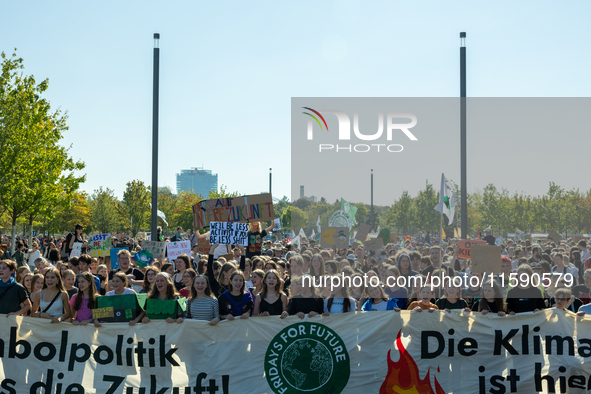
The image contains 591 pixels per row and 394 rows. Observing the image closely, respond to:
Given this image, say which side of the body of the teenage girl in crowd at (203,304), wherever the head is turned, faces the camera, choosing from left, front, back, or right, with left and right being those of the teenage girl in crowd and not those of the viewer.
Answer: front

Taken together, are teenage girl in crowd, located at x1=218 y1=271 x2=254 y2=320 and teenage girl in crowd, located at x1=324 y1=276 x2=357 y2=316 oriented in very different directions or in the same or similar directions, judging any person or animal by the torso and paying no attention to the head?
same or similar directions

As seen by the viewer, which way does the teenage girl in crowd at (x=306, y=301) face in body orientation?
toward the camera

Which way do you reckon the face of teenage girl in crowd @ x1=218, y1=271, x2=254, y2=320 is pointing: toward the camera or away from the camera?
toward the camera

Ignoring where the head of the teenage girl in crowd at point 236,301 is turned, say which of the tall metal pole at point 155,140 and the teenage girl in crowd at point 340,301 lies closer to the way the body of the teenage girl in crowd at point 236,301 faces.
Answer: the teenage girl in crowd

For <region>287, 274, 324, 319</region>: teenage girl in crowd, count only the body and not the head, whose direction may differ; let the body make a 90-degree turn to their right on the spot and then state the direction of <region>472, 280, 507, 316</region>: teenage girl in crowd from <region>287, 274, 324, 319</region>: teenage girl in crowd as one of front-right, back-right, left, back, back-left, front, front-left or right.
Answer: back

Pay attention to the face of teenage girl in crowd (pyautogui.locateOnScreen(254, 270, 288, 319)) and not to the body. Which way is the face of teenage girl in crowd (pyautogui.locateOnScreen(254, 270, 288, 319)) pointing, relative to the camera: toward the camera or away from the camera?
toward the camera

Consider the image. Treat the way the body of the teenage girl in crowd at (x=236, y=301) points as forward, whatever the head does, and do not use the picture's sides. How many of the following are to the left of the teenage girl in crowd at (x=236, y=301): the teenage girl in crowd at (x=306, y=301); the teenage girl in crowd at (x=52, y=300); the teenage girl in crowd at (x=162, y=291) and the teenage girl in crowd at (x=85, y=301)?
1

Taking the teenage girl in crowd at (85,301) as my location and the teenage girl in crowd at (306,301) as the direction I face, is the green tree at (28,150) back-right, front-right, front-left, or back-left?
back-left

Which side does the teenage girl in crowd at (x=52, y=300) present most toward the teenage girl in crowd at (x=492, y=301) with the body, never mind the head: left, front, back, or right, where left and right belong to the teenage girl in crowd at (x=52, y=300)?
left

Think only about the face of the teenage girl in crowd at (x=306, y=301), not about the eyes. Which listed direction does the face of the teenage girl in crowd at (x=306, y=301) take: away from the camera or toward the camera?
toward the camera

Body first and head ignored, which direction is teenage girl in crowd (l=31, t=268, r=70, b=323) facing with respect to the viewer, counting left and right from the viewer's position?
facing the viewer

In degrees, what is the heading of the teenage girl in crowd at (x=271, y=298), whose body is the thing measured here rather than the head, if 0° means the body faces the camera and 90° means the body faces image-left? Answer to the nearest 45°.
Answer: approximately 0°

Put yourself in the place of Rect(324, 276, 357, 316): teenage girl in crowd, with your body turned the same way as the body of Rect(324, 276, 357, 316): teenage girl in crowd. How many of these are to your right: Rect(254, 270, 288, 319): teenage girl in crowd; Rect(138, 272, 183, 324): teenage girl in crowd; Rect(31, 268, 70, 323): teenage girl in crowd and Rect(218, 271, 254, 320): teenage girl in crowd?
4

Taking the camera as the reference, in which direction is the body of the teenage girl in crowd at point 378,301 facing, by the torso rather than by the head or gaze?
toward the camera
